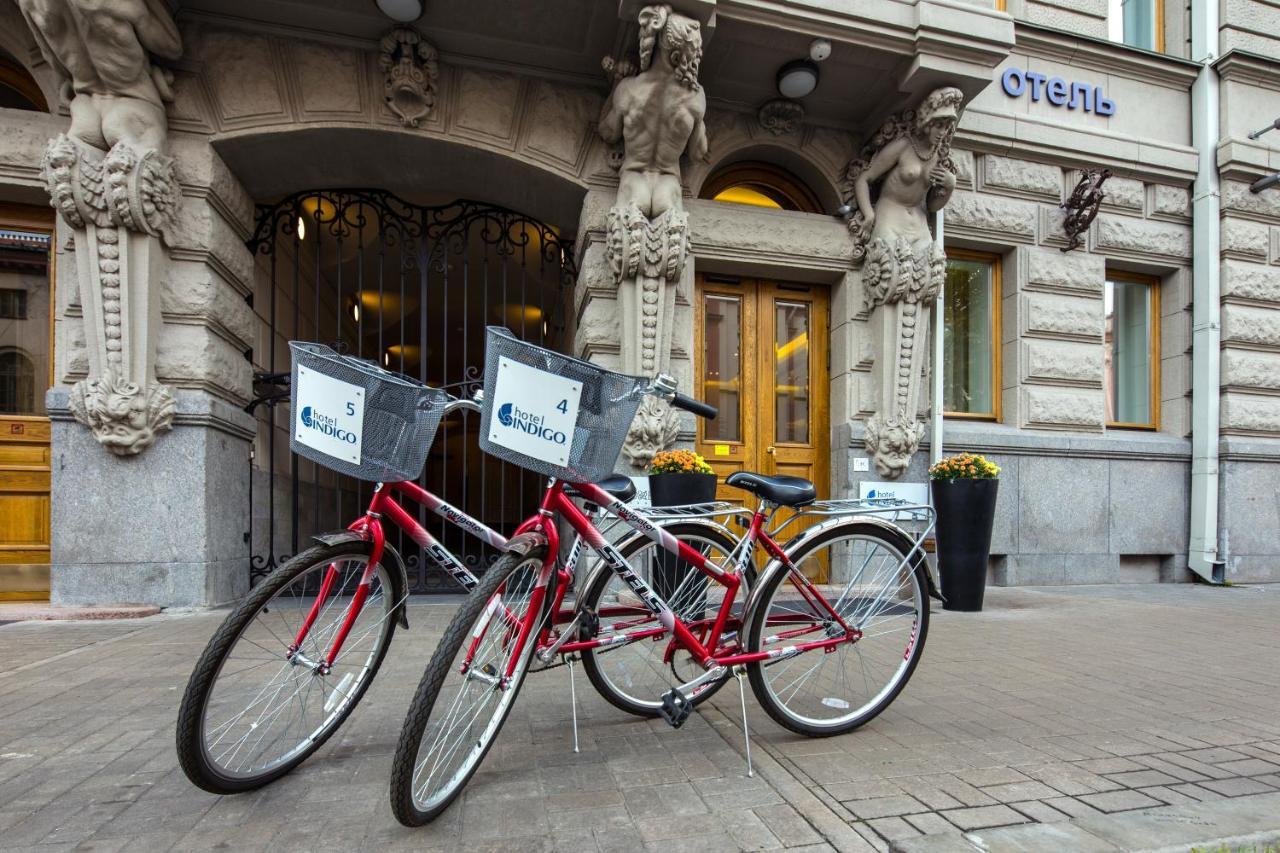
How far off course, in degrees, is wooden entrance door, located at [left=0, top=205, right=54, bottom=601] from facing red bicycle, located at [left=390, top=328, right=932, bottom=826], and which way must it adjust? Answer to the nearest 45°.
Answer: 0° — it already faces it

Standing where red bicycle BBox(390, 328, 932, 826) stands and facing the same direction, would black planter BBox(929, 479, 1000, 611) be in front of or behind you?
behind

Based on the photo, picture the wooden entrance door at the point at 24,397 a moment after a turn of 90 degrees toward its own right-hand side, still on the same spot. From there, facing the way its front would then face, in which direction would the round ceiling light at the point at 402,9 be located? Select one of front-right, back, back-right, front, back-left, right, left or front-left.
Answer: back-left

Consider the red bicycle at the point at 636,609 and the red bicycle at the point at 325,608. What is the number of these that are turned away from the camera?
0

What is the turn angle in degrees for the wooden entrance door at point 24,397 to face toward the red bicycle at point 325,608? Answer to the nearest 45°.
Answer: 0° — it already faces it

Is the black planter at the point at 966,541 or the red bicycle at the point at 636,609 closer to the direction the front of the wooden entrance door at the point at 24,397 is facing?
the red bicycle

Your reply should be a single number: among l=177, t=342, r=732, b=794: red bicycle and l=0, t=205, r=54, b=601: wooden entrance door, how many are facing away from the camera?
0

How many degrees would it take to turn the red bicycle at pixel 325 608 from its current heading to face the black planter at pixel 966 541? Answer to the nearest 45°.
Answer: approximately 180°

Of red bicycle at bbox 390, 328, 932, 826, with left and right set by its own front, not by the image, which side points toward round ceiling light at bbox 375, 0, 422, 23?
right

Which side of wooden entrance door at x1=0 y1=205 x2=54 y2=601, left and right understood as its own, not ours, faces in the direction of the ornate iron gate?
left

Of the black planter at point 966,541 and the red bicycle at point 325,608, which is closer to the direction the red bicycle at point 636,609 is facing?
the red bicycle

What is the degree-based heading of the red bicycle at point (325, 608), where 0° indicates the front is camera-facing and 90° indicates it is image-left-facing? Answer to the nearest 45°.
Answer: approximately 45°

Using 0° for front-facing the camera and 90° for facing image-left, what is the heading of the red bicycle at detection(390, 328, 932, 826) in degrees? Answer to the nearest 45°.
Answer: approximately 45°

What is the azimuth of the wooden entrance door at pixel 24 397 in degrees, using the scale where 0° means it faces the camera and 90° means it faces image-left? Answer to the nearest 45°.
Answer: approximately 0°
